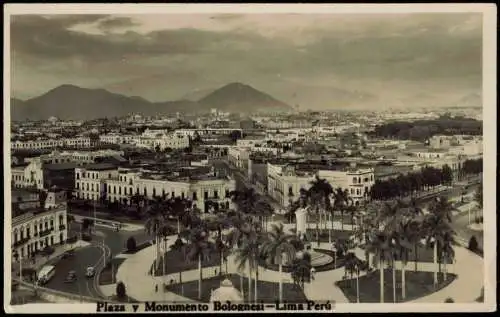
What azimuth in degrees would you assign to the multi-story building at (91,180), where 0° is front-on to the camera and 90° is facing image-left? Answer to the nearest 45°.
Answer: approximately 0°
